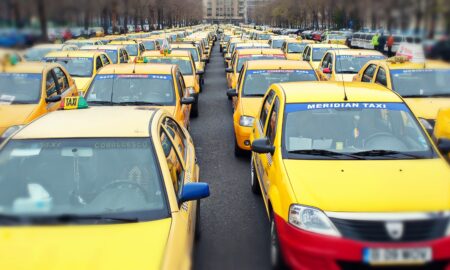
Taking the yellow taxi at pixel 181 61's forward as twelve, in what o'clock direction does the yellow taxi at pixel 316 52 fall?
the yellow taxi at pixel 316 52 is roughly at 8 o'clock from the yellow taxi at pixel 181 61.

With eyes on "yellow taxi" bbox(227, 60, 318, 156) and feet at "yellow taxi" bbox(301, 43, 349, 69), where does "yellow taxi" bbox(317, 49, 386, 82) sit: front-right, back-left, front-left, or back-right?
front-left

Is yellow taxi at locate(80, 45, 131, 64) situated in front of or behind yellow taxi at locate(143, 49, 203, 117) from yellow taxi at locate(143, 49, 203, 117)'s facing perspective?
behind

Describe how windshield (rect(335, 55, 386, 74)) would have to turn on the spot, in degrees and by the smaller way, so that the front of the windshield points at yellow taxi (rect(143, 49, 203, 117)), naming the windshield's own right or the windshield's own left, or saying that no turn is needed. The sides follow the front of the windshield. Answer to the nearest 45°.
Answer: approximately 90° to the windshield's own right

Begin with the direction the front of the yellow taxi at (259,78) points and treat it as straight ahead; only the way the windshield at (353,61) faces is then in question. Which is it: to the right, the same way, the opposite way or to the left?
the same way

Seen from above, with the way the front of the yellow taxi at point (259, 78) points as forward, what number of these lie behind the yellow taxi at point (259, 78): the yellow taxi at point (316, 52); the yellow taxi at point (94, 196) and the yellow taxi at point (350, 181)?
1

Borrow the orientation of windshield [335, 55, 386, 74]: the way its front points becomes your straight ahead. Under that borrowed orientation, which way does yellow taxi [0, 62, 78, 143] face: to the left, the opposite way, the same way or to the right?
the same way

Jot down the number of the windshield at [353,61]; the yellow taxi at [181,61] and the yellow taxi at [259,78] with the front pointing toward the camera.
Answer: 3

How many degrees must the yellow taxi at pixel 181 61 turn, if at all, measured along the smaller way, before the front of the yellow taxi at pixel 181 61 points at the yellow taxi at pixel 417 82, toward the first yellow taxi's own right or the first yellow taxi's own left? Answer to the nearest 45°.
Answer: approximately 45° to the first yellow taxi's own left

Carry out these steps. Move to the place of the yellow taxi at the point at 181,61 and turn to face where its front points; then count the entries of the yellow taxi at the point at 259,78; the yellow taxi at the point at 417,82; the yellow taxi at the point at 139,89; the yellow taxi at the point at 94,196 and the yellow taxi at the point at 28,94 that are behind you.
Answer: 0

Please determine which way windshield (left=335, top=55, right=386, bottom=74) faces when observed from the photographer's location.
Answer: facing the viewer

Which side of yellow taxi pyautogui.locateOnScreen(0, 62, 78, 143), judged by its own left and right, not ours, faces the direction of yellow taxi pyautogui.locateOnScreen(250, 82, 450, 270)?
left

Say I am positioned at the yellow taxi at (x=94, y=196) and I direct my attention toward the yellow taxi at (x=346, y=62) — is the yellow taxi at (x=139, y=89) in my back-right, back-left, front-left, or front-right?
front-left

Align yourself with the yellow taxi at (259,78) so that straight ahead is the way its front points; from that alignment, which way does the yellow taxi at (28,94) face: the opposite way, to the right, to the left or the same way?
the same way

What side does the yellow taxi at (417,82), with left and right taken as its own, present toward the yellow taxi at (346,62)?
back

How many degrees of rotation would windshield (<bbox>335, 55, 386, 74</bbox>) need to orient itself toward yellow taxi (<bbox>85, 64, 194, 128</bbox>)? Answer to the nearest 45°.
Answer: approximately 45° to its right

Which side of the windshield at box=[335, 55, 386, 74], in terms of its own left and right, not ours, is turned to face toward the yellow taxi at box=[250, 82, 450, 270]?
front

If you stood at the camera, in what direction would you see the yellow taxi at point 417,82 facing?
facing the viewer and to the right of the viewer

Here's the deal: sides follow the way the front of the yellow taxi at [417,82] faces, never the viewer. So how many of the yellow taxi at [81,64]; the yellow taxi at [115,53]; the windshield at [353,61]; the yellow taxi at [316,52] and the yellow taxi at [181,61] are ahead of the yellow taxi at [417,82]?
0

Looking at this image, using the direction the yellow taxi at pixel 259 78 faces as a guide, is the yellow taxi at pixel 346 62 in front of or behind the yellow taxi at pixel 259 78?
behind

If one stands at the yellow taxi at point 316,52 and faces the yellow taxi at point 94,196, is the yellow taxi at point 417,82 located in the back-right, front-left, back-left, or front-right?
front-left
